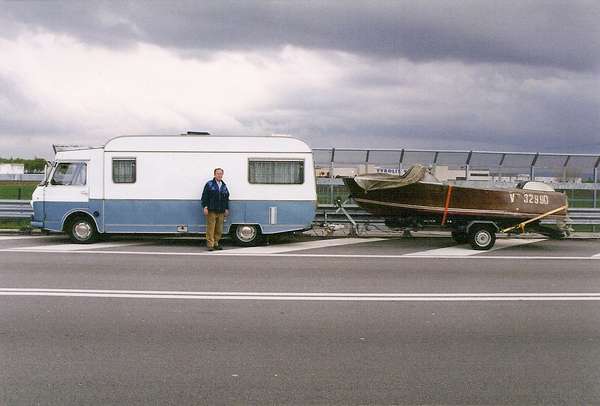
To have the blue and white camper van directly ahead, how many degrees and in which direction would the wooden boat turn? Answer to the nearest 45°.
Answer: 0° — it already faces it

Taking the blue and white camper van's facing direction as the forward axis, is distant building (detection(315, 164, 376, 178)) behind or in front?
behind

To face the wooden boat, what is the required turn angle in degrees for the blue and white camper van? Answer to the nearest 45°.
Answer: approximately 180°

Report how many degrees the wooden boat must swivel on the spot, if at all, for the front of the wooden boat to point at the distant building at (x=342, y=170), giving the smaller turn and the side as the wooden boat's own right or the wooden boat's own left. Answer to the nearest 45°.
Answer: approximately 45° to the wooden boat's own right

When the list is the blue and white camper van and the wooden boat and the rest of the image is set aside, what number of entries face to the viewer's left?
2

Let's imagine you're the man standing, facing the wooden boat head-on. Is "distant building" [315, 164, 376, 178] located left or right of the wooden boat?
left

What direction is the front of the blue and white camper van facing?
to the viewer's left

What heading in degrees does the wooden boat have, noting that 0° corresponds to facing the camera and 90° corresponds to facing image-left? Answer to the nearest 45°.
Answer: approximately 90°
